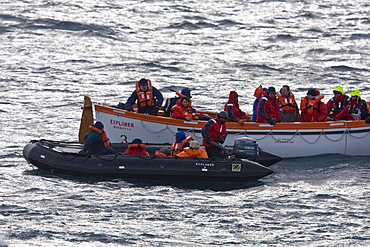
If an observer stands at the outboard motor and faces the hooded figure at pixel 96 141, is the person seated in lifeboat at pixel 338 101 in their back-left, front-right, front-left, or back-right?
back-right

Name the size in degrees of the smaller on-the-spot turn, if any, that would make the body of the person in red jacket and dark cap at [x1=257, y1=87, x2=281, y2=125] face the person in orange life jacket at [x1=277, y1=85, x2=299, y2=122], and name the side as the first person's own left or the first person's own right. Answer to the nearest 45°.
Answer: approximately 90° to the first person's own left

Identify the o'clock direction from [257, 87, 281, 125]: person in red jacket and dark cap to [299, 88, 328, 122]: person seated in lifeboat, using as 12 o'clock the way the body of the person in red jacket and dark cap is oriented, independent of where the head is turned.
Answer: The person seated in lifeboat is roughly at 10 o'clock from the person in red jacket and dark cap.

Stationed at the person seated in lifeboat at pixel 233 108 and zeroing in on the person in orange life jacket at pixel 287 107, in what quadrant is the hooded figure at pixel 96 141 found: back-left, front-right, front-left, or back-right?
back-right

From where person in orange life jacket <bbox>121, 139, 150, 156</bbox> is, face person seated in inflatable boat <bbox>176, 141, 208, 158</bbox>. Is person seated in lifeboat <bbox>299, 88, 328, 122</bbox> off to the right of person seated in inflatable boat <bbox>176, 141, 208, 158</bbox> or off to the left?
left

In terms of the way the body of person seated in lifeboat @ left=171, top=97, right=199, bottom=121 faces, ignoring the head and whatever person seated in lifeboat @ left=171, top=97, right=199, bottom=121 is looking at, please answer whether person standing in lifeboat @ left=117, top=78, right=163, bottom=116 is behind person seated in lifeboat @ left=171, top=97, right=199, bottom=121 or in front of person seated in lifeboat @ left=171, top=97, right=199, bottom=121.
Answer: behind

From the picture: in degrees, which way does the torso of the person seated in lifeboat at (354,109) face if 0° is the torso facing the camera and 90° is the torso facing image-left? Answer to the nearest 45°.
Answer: approximately 45°
